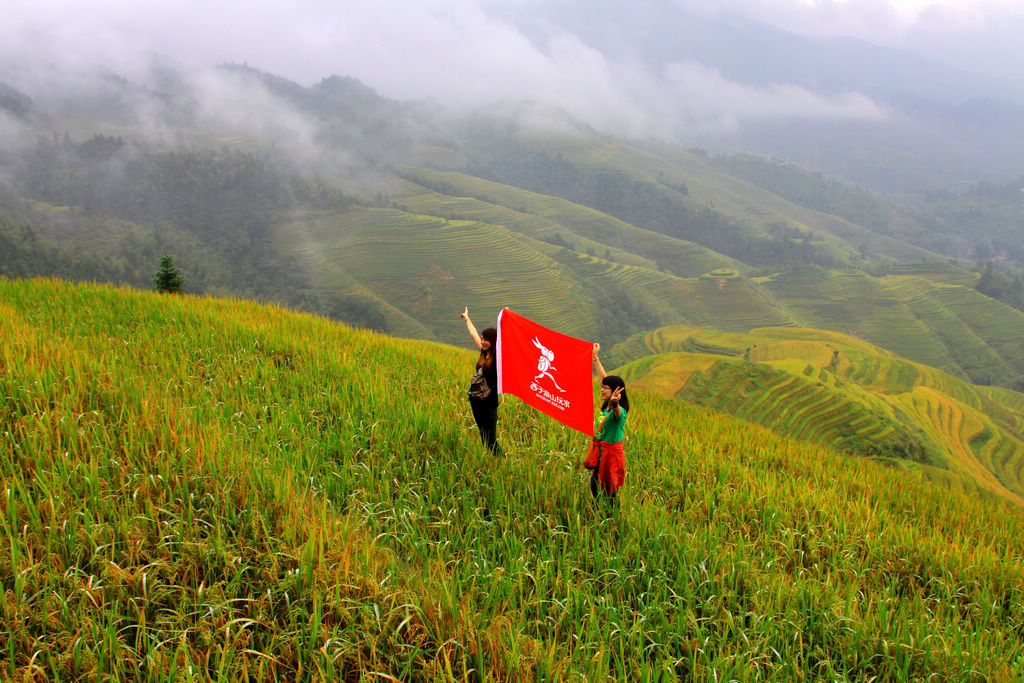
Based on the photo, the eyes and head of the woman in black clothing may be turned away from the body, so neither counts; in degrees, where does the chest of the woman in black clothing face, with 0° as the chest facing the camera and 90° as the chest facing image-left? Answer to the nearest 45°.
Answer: approximately 45°

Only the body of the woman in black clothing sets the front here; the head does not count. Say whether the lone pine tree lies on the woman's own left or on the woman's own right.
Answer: on the woman's own right
